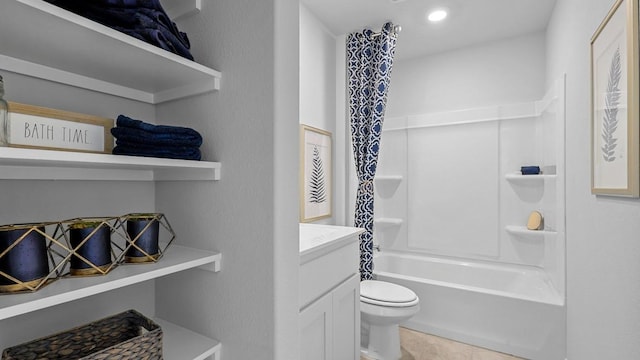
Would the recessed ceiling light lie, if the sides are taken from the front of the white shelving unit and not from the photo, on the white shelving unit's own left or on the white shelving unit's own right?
on the white shelving unit's own left

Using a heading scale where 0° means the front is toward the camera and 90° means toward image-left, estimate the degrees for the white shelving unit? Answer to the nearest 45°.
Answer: approximately 315°

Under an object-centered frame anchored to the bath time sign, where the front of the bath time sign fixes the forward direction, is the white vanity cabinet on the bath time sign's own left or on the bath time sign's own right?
on the bath time sign's own left

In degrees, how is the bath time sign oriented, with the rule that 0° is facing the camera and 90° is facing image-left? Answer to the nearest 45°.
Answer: approximately 315°
